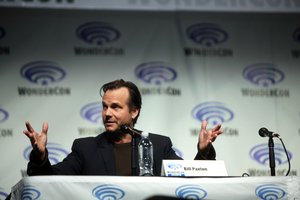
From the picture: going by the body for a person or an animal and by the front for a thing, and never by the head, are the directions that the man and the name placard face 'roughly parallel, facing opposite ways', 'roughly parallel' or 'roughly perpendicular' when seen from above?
roughly parallel

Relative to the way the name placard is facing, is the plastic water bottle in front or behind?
behind

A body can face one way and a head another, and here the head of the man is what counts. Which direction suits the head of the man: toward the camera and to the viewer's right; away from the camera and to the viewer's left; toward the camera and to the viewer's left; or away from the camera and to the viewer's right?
toward the camera and to the viewer's left

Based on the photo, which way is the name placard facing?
toward the camera

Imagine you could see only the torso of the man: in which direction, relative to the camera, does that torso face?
toward the camera

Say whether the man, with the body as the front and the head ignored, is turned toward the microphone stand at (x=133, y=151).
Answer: yes

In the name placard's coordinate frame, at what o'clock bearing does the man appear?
The man is roughly at 5 o'clock from the name placard.

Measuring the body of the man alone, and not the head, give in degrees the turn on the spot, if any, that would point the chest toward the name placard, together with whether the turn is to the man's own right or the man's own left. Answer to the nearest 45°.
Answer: approximately 45° to the man's own left

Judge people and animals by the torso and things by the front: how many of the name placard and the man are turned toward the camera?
2
